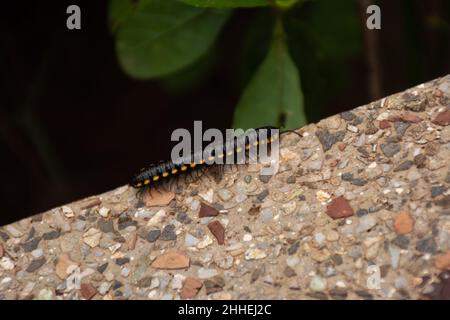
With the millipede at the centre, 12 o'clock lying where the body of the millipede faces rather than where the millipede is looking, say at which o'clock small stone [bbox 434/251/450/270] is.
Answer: The small stone is roughly at 1 o'clock from the millipede.

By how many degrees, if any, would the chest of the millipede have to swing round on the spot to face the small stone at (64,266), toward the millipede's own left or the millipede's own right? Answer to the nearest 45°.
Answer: approximately 135° to the millipede's own right

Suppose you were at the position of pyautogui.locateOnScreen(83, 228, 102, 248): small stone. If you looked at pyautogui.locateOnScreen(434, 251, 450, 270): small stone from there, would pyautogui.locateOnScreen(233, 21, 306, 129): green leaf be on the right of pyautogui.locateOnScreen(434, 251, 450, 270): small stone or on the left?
left

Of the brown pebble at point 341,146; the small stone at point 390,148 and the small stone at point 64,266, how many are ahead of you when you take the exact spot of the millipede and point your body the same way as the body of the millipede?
2

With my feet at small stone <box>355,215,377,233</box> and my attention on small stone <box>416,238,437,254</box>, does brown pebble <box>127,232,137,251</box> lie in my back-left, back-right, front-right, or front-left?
back-right

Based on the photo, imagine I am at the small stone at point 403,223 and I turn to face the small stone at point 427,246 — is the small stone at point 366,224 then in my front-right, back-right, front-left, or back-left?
back-right

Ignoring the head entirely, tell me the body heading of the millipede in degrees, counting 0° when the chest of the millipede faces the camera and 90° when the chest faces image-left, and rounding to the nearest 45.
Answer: approximately 270°

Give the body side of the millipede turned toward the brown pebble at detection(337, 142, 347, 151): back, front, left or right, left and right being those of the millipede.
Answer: front

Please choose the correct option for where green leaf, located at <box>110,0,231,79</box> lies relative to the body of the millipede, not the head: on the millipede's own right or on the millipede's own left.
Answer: on the millipede's own left
